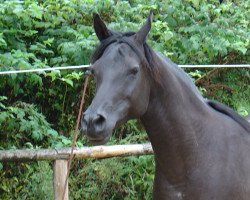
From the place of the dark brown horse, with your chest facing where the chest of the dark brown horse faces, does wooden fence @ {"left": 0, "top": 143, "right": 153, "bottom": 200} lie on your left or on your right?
on your right

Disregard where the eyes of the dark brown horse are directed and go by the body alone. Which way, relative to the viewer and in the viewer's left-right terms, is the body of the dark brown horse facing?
facing the viewer and to the left of the viewer

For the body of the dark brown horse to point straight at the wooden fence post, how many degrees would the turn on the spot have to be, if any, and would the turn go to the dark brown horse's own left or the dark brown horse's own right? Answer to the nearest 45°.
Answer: approximately 90° to the dark brown horse's own right
